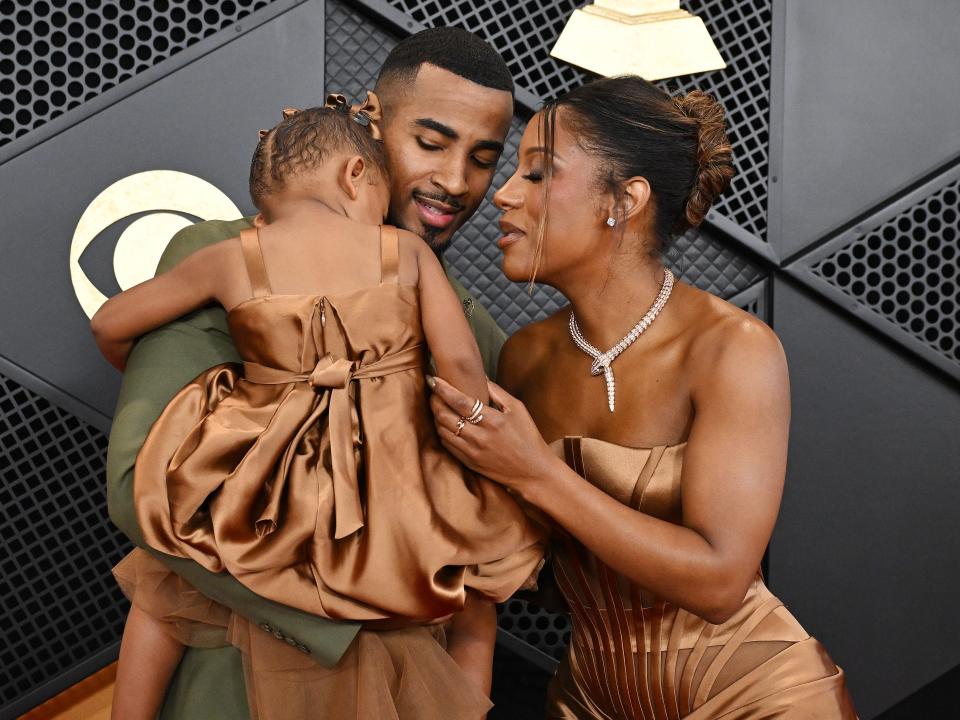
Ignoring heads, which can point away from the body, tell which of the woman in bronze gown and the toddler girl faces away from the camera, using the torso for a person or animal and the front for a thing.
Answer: the toddler girl

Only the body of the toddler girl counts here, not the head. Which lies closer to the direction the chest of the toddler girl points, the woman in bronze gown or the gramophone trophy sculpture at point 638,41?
the gramophone trophy sculpture

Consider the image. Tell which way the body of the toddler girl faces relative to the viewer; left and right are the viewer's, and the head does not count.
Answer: facing away from the viewer

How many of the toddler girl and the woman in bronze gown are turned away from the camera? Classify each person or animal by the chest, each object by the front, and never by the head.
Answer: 1

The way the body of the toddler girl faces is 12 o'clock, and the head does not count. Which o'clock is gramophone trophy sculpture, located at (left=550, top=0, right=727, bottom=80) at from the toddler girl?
The gramophone trophy sculpture is roughly at 1 o'clock from the toddler girl.

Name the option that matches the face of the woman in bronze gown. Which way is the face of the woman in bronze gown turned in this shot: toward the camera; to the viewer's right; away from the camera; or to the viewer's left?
to the viewer's left

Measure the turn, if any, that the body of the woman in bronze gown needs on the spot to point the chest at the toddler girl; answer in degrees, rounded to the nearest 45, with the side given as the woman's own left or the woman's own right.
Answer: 0° — they already face them

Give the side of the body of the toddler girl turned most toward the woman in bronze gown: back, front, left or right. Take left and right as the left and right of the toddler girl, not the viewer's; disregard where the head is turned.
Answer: right

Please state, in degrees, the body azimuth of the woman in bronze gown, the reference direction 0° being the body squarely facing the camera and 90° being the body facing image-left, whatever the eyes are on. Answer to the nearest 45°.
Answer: approximately 45°

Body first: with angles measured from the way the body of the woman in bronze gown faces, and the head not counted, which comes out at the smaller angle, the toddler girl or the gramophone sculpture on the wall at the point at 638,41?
the toddler girl
